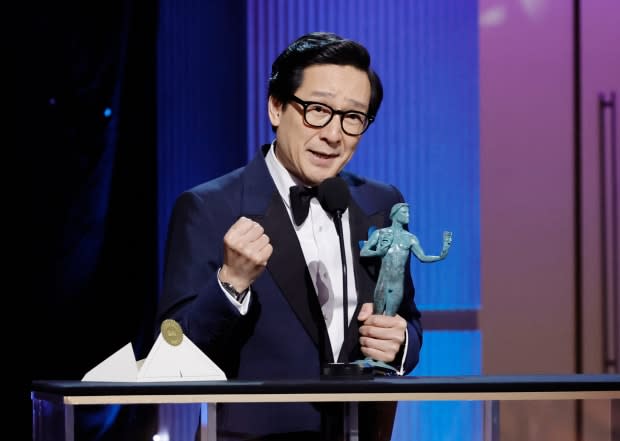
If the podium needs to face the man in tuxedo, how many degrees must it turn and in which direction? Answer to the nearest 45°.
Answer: approximately 180°

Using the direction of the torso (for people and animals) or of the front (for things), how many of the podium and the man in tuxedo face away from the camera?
0

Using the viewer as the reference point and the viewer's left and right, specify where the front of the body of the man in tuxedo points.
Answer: facing the viewer and to the right of the viewer

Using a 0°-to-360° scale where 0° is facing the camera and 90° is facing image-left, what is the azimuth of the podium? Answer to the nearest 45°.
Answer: approximately 0°
